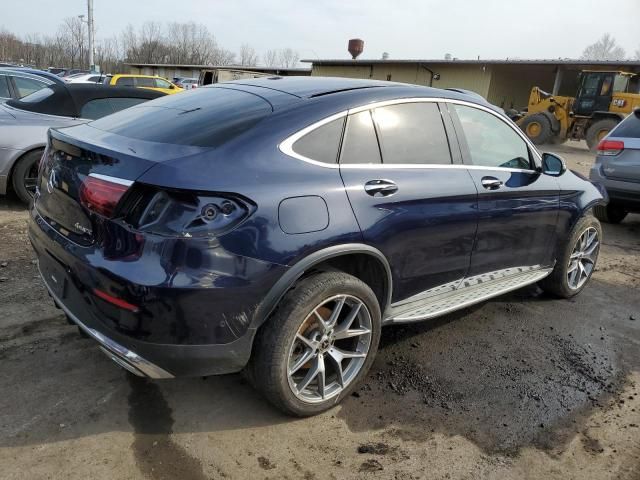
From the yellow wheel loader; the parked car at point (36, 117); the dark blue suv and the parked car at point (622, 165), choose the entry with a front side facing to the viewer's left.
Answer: the yellow wheel loader

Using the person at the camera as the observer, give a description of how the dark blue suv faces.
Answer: facing away from the viewer and to the right of the viewer

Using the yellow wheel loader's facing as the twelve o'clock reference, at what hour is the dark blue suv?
The dark blue suv is roughly at 9 o'clock from the yellow wheel loader.

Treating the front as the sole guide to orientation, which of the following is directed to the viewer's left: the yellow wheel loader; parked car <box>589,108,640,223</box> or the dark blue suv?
the yellow wheel loader

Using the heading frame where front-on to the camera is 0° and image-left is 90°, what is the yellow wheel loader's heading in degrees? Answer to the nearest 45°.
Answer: approximately 90°

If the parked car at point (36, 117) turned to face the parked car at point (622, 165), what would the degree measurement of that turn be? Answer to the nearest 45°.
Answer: approximately 45° to its right

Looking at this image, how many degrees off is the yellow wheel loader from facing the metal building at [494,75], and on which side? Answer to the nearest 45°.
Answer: approximately 90° to its right

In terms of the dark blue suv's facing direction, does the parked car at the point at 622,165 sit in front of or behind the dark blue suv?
in front

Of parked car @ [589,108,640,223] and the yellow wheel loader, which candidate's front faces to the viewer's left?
the yellow wheel loader

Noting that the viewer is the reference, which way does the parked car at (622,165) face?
facing away from the viewer and to the right of the viewer

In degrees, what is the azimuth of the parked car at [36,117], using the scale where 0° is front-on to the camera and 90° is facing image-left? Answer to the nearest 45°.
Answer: approximately 225°
